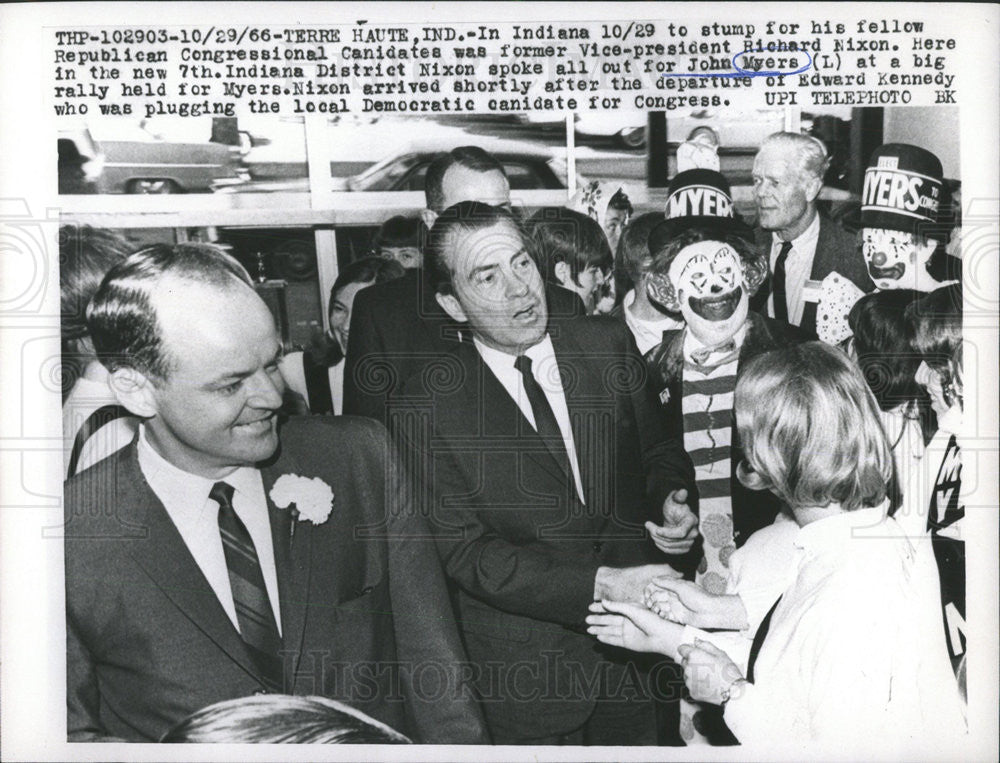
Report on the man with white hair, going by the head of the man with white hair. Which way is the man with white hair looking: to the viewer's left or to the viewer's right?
to the viewer's left

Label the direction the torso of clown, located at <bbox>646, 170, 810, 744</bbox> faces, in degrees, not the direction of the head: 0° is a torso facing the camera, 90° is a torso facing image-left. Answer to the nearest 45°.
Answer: approximately 0°

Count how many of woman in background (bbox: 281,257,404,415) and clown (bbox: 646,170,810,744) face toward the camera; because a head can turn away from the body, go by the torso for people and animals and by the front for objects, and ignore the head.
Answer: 2

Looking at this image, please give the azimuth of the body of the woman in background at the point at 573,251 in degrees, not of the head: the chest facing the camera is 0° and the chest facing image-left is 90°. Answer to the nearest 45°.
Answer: approximately 315°

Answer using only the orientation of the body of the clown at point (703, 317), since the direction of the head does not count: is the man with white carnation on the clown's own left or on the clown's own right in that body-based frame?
on the clown's own right
